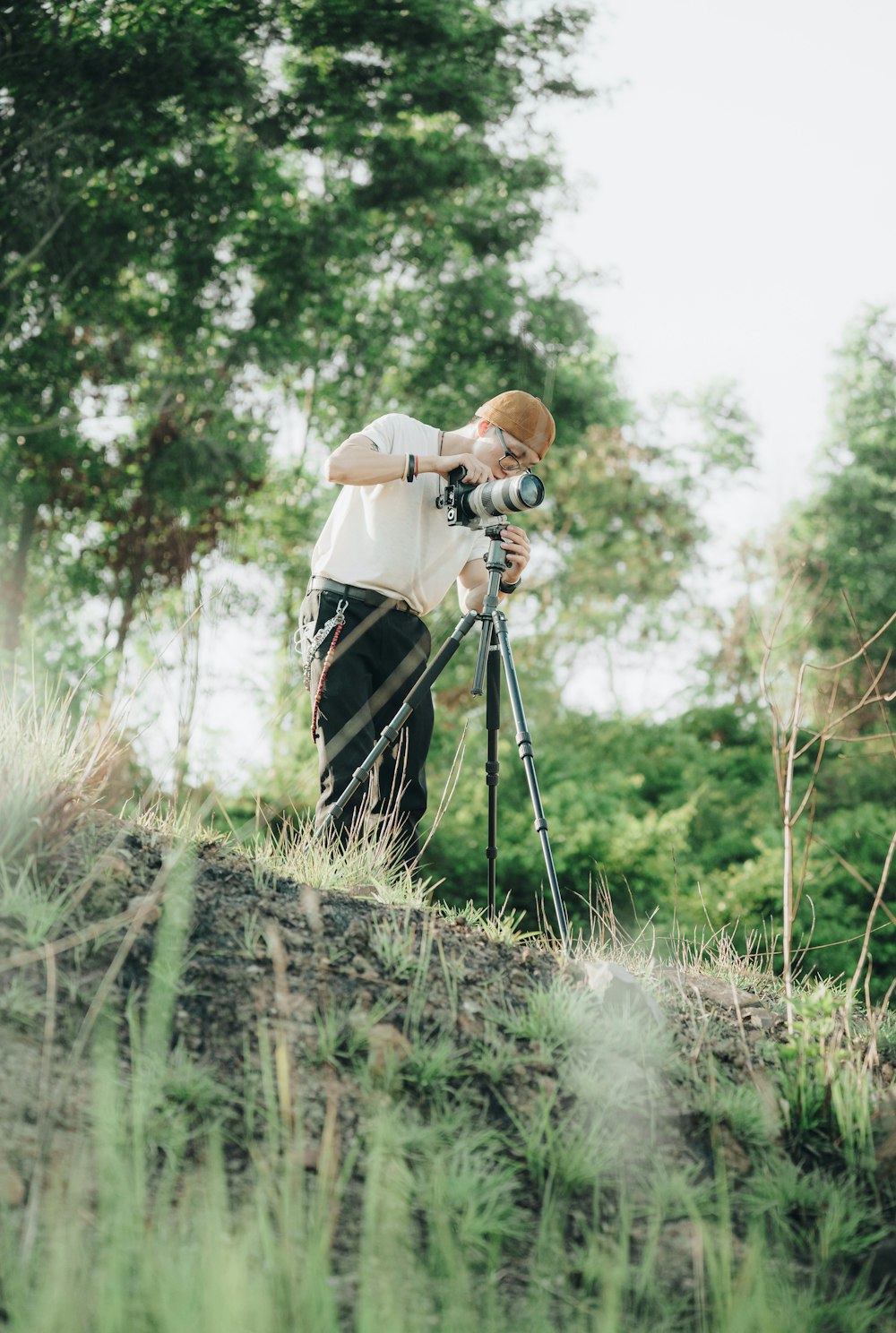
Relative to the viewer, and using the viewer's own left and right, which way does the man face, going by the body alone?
facing the viewer and to the right of the viewer

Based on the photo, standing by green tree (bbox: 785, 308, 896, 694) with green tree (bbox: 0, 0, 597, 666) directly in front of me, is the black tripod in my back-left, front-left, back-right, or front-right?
front-left

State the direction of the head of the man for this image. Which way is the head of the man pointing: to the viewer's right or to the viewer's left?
to the viewer's right

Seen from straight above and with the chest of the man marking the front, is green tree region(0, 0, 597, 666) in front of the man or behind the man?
behind
